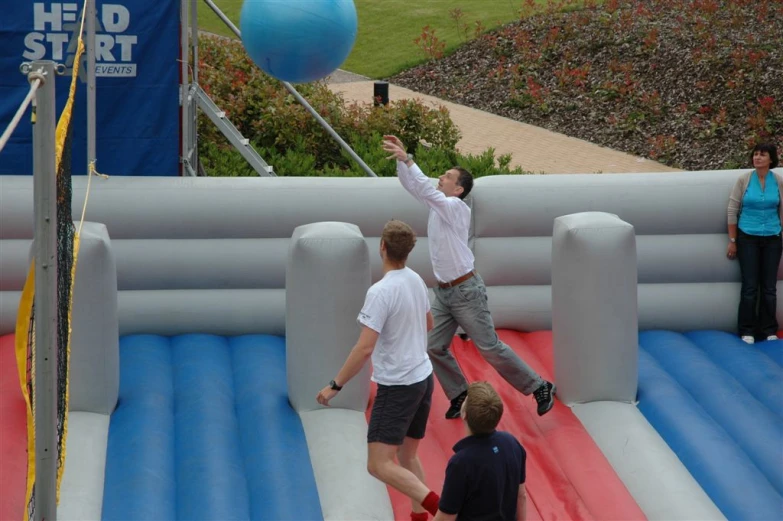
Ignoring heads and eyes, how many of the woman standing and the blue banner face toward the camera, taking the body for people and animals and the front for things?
2

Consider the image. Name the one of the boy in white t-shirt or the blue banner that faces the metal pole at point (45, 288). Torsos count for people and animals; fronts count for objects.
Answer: the blue banner

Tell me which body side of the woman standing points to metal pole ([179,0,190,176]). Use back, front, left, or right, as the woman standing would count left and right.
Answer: right

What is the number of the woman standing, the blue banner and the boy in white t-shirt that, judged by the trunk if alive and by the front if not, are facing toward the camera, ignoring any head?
2

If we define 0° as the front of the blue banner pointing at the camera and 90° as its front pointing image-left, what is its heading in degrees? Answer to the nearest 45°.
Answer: approximately 0°

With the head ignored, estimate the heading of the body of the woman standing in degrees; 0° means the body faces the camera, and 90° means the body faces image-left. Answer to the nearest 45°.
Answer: approximately 0°

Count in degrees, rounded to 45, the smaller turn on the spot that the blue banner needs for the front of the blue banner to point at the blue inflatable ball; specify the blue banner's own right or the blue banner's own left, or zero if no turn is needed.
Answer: approximately 45° to the blue banner's own left

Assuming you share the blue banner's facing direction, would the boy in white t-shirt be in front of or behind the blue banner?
in front

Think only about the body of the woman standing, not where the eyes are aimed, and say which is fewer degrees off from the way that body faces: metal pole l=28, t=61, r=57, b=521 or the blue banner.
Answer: the metal pole

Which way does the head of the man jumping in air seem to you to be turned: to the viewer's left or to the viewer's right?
to the viewer's left

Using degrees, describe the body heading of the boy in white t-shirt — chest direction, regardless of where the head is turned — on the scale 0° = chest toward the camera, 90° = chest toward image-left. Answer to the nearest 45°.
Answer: approximately 135°

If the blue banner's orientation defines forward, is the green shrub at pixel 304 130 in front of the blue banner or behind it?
behind

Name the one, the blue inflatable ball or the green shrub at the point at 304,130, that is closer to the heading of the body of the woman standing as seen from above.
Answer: the blue inflatable ball
